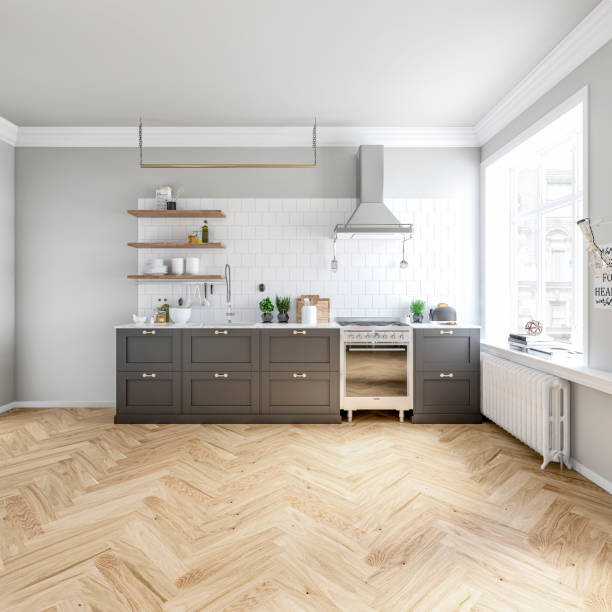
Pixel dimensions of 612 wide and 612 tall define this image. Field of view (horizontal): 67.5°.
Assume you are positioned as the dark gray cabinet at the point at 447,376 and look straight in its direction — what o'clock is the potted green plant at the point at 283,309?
The potted green plant is roughly at 3 o'clock from the dark gray cabinet.

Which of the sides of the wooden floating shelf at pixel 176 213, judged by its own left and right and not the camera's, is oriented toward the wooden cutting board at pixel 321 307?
left

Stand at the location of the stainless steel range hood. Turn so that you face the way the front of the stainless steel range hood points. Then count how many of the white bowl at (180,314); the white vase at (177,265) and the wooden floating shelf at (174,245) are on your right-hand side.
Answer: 3

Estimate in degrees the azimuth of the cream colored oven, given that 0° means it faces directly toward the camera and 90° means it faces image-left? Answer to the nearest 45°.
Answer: approximately 0°

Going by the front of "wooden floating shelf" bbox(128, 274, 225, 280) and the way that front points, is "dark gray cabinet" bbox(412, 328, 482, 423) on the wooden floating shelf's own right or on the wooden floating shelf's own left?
on the wooden floating shelf's own left

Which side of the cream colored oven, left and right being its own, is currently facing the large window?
left

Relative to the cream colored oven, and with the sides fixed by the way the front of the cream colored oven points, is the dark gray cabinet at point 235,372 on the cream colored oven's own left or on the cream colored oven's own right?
on the cream colored oven's own right

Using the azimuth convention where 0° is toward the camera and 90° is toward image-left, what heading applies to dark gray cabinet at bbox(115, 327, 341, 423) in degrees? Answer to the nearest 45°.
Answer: approximately 0°
